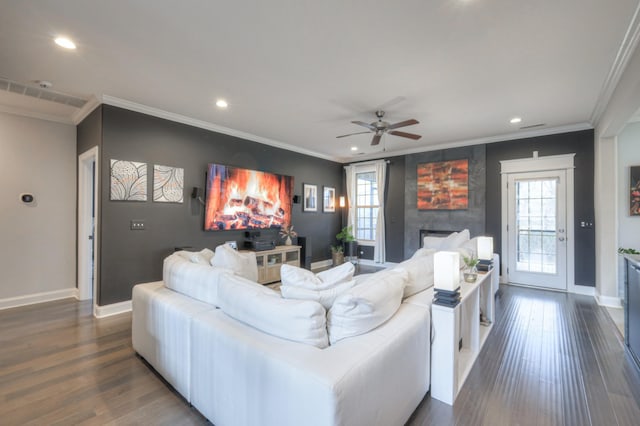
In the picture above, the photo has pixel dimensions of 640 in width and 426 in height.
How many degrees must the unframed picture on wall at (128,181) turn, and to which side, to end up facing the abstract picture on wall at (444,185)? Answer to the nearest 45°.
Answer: approximately 45° to its left

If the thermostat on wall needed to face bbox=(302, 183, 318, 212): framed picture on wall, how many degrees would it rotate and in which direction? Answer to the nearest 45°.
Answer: approximately 90° to its left

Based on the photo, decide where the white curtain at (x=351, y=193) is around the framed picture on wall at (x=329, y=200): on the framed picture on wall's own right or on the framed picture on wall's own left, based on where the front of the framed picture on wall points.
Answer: on the framed picture on wall's own left

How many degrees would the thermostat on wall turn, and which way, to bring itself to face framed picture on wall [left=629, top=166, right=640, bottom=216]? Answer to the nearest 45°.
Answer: approximately 45° to its left

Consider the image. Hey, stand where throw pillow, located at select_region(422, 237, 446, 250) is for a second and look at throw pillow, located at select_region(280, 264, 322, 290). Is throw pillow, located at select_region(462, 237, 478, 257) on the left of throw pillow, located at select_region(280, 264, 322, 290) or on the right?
left

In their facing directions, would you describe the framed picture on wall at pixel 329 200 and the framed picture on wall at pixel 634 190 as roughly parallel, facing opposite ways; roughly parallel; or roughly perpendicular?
roughly perpendicular

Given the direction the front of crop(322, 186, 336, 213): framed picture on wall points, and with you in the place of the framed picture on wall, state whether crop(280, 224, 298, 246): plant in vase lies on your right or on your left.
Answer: on your right

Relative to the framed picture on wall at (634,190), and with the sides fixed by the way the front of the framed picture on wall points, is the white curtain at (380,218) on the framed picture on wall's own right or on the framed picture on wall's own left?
on the framed picture on wall's own right

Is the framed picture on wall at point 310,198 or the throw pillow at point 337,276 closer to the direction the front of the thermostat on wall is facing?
the throw pillow
